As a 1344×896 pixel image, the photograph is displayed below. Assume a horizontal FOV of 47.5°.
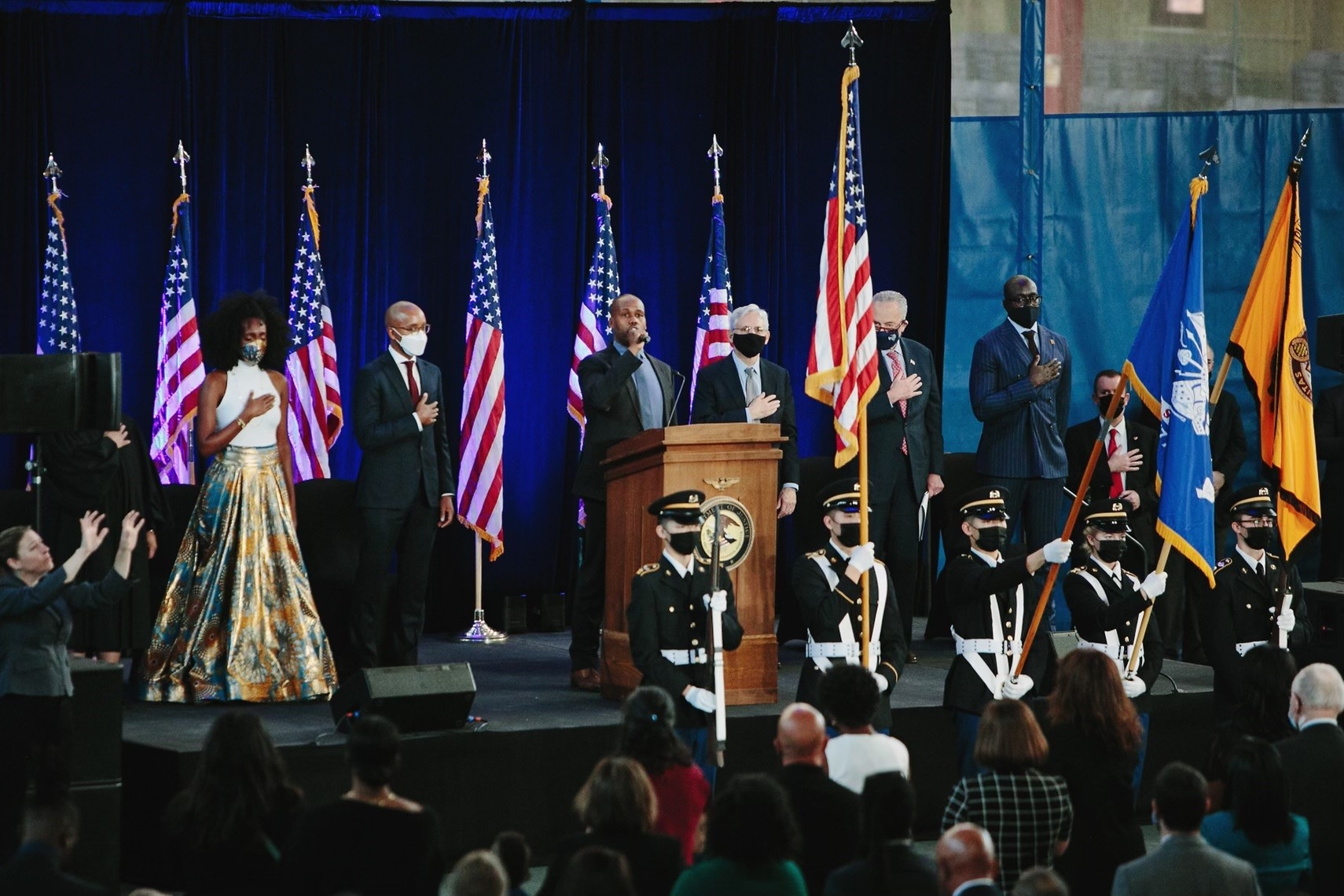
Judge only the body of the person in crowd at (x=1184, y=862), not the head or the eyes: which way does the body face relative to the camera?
away from the camera

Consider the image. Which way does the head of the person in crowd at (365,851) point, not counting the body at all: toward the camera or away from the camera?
away from the camera

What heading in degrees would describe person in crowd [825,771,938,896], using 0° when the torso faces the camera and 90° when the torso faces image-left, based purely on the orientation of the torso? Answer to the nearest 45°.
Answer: approximately 180°

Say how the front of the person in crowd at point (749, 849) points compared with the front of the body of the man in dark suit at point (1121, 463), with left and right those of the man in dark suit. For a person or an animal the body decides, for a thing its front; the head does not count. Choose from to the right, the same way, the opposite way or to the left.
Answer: the opposite way

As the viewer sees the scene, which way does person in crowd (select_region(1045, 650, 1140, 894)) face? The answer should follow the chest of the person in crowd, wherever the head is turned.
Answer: away from the camera

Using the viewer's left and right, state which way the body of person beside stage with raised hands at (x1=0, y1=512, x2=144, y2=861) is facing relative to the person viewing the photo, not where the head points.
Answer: facing to the right of the viewer

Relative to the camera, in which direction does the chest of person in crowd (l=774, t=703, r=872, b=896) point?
away from the camera

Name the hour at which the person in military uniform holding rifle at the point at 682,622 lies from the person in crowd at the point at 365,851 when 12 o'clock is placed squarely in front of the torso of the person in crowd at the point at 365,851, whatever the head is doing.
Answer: the person in military uniform holding rifle at the point at 682,622 is roughly at 1 o'clock from the person in crowd at the point at 365,851.

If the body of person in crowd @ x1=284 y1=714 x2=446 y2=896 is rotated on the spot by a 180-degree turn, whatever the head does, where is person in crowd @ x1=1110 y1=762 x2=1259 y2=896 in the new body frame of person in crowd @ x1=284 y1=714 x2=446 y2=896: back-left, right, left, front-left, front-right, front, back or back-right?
left

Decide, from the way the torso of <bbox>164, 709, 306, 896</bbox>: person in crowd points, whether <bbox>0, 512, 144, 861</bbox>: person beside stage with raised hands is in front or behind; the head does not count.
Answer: in front

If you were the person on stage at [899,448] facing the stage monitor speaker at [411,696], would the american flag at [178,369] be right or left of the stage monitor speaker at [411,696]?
right

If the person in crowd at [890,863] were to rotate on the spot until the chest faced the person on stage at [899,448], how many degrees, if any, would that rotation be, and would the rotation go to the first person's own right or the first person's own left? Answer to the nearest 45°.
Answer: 0° — they already face them

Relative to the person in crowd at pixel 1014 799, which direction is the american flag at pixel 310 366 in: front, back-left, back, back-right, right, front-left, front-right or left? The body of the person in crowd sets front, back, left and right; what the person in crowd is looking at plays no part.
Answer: front-left

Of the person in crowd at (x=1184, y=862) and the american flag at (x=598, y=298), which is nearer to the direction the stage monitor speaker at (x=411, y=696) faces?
the american flag

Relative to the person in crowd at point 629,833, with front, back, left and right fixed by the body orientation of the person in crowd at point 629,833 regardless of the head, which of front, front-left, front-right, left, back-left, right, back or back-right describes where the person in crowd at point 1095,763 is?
front-right

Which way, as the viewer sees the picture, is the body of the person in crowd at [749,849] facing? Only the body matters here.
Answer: away from the camera
